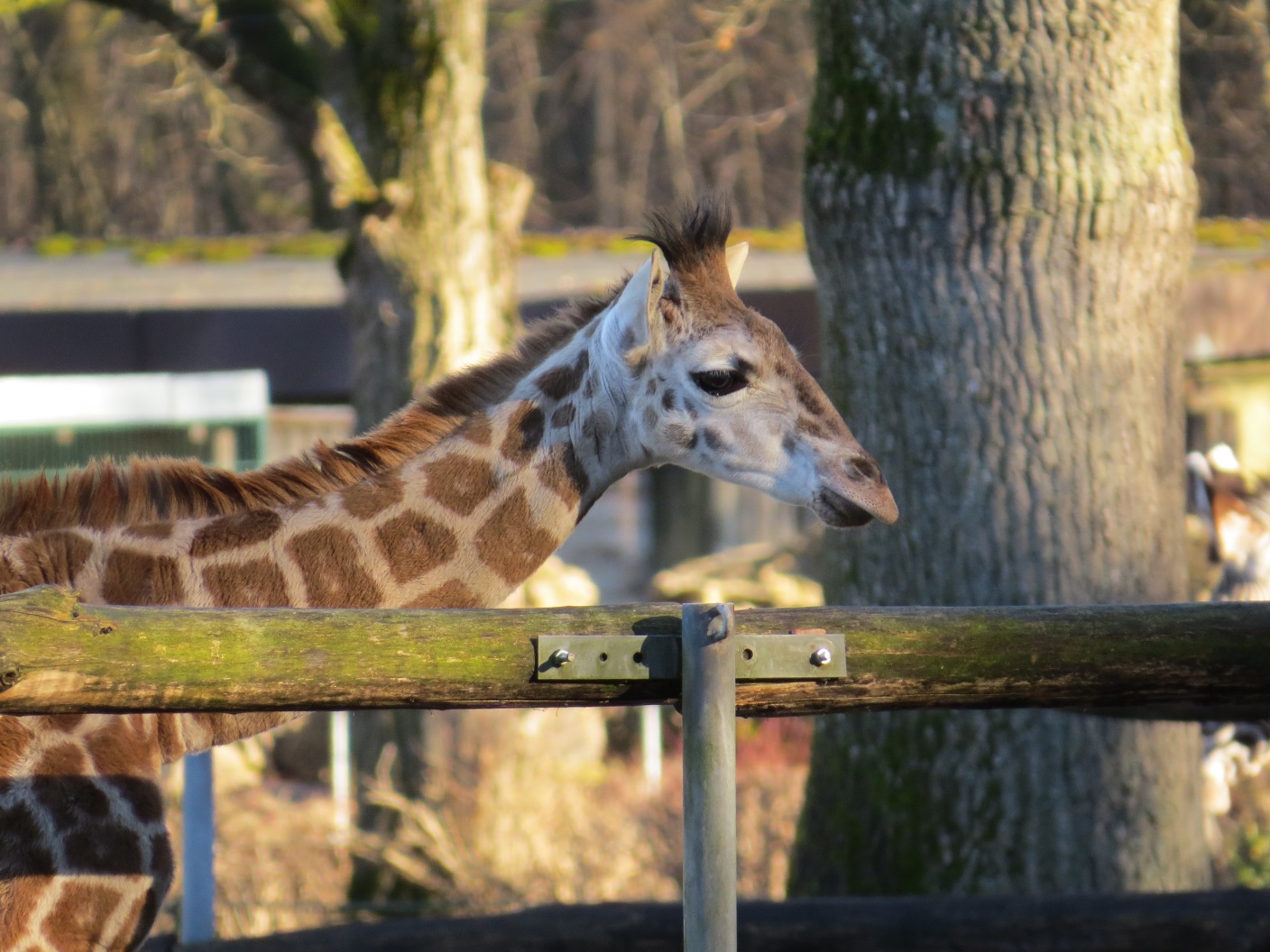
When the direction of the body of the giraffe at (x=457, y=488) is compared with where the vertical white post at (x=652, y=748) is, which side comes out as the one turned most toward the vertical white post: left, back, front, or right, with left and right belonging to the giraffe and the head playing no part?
left

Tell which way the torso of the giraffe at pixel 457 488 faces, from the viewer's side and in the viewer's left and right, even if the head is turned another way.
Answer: facing to the right of the viewer

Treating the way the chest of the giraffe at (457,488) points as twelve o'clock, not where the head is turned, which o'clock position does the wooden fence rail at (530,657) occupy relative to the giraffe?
The wooden fence rail is roughly at 3 o'clock from the giraffe.

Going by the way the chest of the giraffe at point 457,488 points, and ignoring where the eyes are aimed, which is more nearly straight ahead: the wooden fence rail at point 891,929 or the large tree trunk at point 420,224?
the wooden fence rail

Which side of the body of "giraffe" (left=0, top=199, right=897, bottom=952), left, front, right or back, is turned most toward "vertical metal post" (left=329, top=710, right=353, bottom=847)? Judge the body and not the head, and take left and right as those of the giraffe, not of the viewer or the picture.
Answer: left

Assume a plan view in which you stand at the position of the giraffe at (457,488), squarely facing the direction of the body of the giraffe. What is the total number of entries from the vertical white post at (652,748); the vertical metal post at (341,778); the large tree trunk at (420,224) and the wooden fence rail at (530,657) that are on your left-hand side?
3

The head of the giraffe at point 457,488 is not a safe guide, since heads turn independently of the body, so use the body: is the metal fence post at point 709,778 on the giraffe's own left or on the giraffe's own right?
on the giraffe's own right
